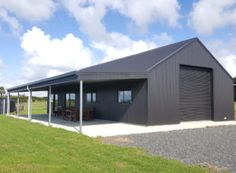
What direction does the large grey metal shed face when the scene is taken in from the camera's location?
facing the viewer and to the right of the viewer
